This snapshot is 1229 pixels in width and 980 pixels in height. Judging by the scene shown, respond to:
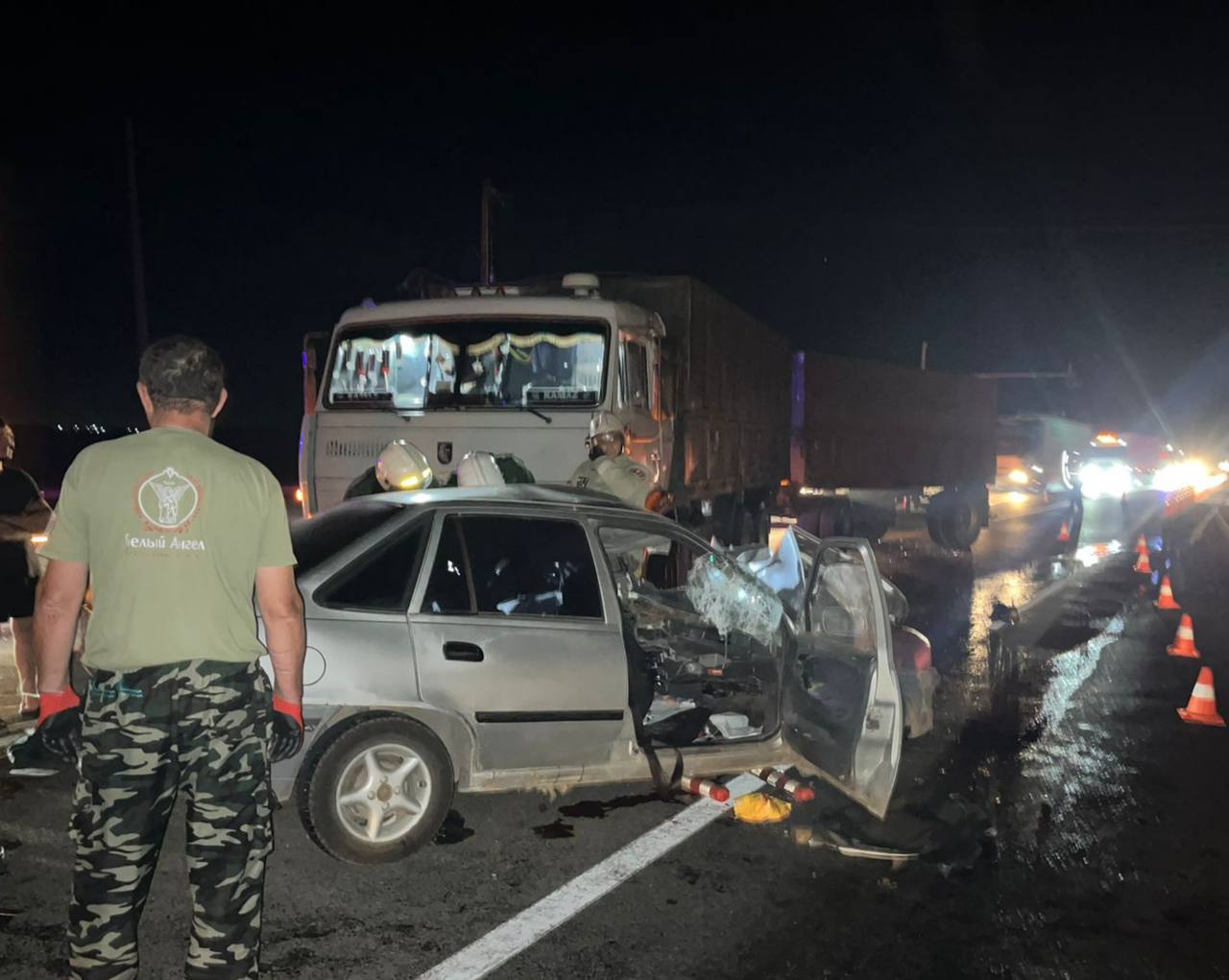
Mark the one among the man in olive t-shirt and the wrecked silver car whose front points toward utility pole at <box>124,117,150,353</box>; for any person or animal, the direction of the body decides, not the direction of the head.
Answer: the man in olive t-shirt

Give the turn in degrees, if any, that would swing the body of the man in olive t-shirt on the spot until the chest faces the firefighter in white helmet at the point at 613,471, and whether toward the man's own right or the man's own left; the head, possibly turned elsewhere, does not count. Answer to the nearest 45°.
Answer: approximately 45° to the man's own right

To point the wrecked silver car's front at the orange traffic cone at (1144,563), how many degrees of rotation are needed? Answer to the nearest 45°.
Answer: approximately 45° to its left

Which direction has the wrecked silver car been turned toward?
to the viewer's right

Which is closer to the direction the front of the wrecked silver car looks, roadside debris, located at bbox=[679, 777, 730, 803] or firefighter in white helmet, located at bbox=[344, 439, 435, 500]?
the roadside debris

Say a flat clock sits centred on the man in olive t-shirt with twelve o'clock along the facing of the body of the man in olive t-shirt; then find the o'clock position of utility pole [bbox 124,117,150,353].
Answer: The utility pole is roughly at 12 o'clock from the man in olive t-shirt.

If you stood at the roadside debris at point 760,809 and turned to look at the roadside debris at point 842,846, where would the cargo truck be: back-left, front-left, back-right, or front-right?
back-left

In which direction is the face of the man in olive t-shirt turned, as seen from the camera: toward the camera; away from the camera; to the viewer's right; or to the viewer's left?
away from the camera

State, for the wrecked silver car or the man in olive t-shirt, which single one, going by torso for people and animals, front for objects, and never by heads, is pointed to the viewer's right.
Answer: the wrecked silver car

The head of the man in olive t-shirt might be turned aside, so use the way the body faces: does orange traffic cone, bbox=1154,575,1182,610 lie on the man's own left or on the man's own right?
on the man's own right

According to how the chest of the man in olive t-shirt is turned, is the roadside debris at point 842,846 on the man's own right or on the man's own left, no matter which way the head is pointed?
on the man's own right

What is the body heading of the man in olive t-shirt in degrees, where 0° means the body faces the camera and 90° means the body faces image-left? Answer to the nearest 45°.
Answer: approximately 180°

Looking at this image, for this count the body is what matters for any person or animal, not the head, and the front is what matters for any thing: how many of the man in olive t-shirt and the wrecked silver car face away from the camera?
1
